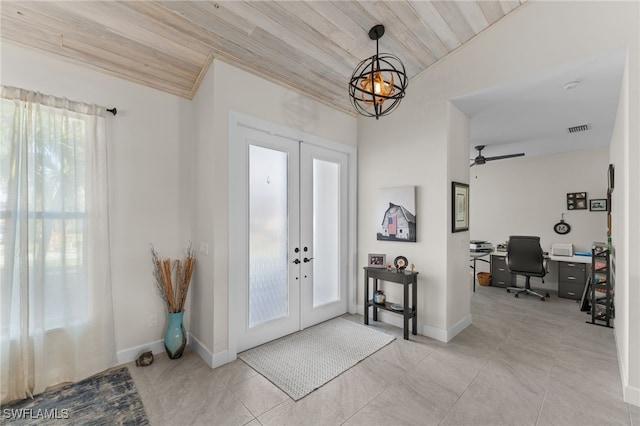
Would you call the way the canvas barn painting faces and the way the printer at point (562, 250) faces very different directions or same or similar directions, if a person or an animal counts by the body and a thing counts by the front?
same or similar directions

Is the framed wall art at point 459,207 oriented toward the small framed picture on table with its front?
no

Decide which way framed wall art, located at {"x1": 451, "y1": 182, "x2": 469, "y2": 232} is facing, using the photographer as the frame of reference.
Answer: facing the viewer and to the right of the viewer

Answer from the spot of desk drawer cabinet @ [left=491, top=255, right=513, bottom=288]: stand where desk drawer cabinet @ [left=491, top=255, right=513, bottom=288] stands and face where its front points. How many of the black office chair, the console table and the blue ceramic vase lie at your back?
0

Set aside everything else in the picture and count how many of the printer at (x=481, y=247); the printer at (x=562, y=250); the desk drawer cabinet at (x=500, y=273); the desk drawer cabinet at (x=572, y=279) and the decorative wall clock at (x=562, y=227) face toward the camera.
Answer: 5

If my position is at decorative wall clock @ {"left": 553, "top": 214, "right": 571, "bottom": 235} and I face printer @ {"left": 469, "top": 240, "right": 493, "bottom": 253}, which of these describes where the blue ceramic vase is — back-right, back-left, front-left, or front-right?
front-left

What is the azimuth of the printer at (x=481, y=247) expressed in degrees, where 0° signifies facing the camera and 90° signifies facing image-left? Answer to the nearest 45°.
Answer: approximately 0°

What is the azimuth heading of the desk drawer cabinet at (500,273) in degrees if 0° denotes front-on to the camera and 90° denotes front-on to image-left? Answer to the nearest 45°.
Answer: approximately 0°

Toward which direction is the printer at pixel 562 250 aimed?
toward the camera

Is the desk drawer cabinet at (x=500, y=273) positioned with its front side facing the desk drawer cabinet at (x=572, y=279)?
no

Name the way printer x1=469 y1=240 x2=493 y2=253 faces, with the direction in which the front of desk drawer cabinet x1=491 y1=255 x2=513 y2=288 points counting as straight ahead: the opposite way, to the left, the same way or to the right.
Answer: the same way

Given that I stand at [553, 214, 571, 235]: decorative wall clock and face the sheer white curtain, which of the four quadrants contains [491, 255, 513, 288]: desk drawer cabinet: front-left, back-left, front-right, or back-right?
front-right

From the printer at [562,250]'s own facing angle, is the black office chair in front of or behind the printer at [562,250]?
in front

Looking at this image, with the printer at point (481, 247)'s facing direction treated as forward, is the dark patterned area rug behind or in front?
in front

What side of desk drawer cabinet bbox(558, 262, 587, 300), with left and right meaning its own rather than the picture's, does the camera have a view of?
front

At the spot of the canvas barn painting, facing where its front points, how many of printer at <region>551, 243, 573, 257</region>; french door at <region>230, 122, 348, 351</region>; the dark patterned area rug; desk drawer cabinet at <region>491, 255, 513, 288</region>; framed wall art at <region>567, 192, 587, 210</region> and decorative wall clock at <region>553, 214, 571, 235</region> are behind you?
4

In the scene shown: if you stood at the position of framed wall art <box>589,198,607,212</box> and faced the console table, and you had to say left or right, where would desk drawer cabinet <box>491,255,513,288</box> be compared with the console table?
right
